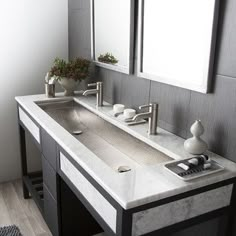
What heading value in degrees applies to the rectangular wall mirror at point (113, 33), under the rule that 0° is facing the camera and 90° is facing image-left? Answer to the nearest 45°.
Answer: approximately 45°

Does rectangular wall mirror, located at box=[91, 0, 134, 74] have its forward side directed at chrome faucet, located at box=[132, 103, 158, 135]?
no

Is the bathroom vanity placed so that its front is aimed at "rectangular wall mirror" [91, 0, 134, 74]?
no

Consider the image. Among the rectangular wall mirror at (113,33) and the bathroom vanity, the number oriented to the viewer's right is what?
0

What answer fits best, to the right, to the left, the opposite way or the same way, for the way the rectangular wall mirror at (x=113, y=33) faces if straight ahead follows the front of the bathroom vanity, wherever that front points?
the same way
